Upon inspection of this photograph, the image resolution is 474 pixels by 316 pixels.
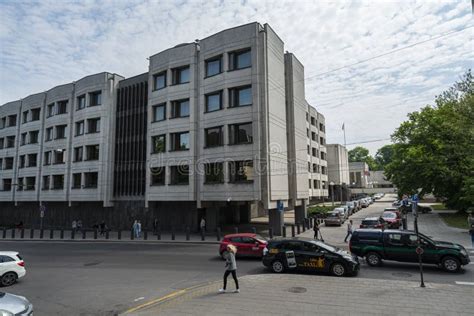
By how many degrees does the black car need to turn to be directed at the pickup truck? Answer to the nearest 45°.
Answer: approximately 45° to its left

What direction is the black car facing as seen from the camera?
to the viewer's right

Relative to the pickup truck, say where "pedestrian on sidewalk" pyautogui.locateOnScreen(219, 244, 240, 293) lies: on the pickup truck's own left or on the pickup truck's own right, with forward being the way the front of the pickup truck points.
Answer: on the pickup truck's own right

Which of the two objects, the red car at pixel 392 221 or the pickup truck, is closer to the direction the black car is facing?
the pickup truck

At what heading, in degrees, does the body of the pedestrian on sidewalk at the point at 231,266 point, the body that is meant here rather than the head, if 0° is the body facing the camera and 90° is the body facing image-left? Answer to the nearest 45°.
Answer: approximately 90°

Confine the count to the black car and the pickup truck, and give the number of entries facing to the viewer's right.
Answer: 2

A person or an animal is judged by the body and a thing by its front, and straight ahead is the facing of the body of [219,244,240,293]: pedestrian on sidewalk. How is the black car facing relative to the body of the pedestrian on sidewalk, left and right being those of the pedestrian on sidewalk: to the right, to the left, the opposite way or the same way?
the opposite way

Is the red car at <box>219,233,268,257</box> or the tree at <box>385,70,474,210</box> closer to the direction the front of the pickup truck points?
the tree

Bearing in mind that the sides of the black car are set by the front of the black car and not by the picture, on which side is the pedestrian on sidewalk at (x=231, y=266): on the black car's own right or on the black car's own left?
on the black car's own right

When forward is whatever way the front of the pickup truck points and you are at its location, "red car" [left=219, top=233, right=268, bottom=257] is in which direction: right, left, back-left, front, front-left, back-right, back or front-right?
back

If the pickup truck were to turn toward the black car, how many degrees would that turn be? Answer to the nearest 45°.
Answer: approximately 135° to its right

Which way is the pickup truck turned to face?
to the viewer's right
